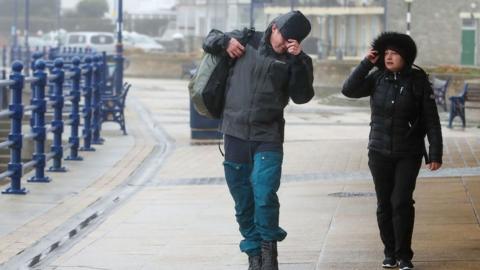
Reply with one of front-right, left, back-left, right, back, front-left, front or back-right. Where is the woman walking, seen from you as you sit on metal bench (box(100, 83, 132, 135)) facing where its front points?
left

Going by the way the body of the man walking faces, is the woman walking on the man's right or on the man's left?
on the man's left

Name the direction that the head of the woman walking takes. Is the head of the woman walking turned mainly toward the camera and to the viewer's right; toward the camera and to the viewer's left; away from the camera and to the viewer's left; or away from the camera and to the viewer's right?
toward the camera and to the viewer's left

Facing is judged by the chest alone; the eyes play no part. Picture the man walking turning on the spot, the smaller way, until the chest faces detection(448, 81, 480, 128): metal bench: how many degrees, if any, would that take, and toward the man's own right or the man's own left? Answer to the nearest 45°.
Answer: approximately 180°

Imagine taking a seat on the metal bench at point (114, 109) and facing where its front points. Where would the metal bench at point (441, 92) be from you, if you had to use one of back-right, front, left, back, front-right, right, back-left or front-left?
back-right

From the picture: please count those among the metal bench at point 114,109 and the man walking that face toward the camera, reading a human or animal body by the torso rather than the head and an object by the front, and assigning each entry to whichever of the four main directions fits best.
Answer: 1

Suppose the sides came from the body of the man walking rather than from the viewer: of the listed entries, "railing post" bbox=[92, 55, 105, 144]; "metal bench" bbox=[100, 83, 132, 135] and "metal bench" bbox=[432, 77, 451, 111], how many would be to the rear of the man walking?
3

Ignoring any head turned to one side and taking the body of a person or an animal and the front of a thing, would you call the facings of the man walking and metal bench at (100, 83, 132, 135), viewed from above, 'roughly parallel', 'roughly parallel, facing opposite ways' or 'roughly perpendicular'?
roughly perpendicular

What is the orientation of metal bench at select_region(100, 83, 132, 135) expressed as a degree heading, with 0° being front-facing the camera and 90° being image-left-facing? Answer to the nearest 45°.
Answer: approximately 90°

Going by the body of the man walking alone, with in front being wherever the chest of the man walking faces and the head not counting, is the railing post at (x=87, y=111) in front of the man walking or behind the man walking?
behind

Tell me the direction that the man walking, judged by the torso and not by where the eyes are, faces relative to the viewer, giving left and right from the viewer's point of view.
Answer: facing the viewer
